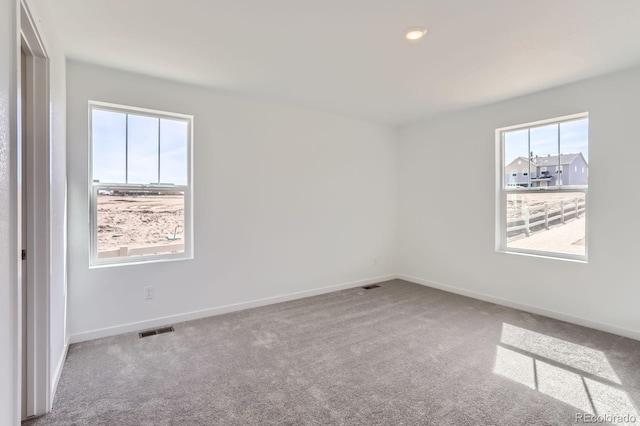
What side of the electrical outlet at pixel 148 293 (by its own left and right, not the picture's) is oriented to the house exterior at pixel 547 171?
left

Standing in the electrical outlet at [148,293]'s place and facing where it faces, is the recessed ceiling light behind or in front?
in front

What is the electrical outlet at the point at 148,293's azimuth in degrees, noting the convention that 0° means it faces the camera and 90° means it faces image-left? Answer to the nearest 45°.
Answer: approximately 0°

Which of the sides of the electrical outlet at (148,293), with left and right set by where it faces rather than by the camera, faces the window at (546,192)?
left
